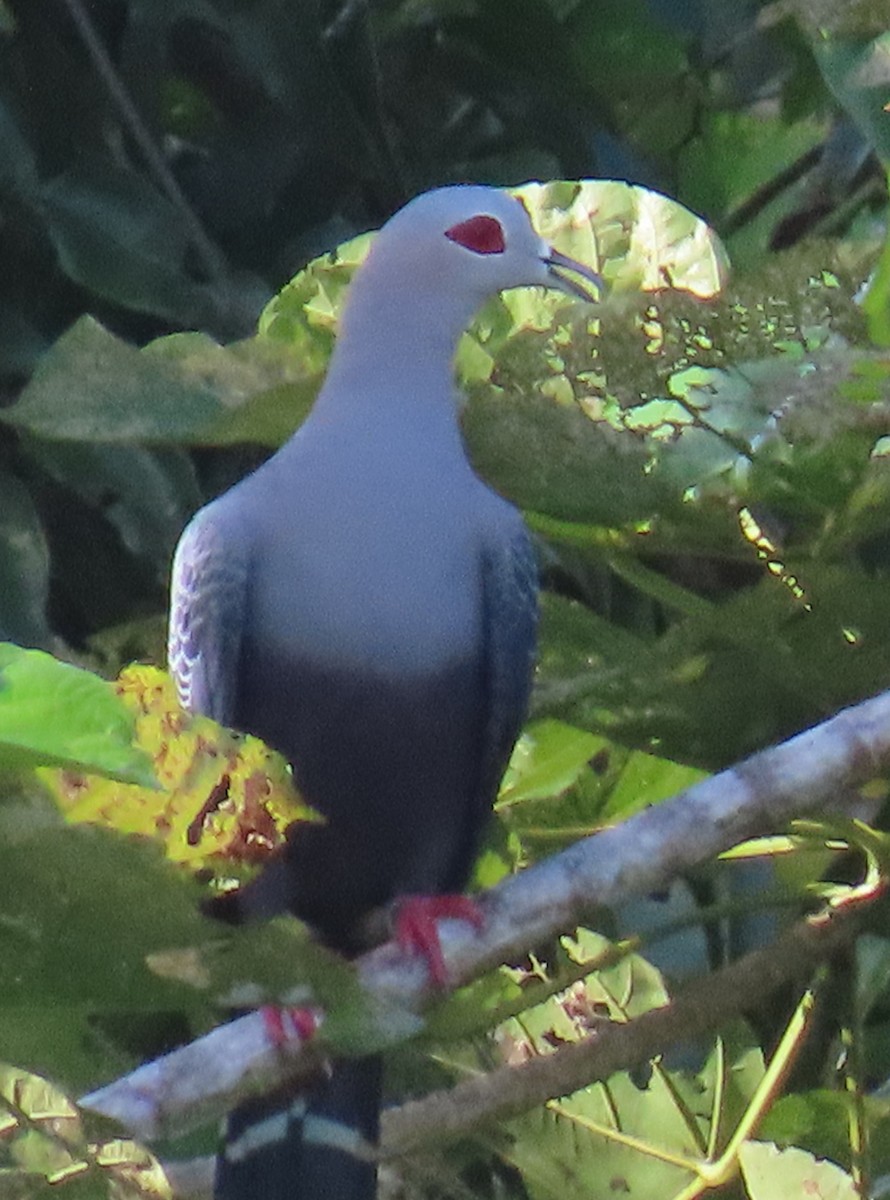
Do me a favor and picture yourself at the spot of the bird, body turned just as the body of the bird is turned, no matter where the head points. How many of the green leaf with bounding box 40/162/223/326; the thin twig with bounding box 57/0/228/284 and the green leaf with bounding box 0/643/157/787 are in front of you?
1

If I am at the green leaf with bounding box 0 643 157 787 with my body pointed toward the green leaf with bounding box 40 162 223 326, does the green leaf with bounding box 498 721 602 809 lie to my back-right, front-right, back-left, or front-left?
front-right

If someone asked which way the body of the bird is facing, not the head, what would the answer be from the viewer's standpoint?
toward the camera
